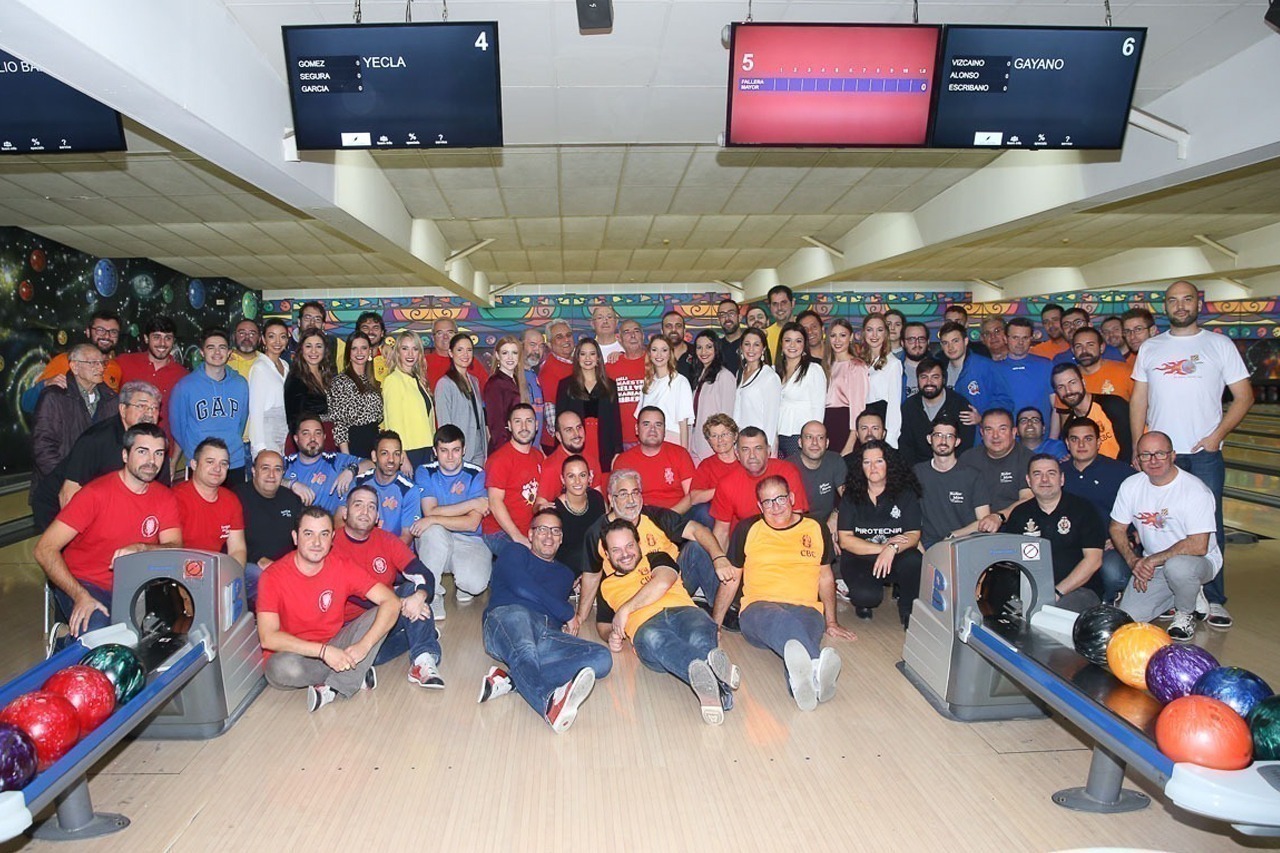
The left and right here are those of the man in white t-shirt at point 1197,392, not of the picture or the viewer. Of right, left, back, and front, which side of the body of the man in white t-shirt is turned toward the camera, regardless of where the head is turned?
front

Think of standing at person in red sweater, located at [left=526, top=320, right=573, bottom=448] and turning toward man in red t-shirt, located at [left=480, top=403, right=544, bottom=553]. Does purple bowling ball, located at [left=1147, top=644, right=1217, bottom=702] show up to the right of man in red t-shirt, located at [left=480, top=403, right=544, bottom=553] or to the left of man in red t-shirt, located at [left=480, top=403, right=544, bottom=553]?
left

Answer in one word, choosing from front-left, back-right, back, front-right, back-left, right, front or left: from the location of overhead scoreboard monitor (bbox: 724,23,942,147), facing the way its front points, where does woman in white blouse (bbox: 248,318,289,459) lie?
right

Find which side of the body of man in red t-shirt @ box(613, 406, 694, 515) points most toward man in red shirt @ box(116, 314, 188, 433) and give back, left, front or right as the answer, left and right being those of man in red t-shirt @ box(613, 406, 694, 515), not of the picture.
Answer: right

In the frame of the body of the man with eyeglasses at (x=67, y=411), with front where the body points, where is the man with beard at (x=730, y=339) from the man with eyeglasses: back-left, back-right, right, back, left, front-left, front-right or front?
front-left

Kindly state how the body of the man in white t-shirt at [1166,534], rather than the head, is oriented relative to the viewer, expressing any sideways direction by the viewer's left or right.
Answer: facing the viewer

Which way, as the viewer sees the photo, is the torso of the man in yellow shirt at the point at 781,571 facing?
toward the camera

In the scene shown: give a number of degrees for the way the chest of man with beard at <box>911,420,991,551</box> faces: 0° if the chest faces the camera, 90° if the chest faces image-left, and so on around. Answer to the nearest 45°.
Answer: approximately 0°

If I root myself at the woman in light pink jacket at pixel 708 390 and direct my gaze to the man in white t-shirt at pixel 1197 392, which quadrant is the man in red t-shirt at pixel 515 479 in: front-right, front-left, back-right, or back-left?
back-right
